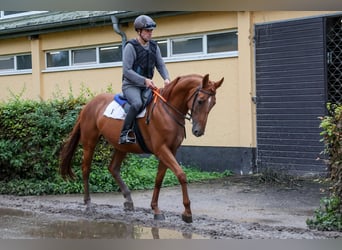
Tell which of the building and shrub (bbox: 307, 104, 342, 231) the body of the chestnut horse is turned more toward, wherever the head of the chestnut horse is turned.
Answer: the shrub

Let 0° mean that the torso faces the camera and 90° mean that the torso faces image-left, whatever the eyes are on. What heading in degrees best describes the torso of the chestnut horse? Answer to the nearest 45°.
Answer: approximately 315°

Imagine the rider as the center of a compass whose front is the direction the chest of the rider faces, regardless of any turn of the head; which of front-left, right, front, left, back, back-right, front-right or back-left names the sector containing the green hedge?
back

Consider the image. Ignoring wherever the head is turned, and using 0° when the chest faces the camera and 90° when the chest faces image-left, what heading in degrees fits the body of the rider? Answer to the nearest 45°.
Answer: approximately 315°

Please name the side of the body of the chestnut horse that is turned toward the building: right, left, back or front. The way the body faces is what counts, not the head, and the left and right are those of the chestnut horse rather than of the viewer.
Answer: left
